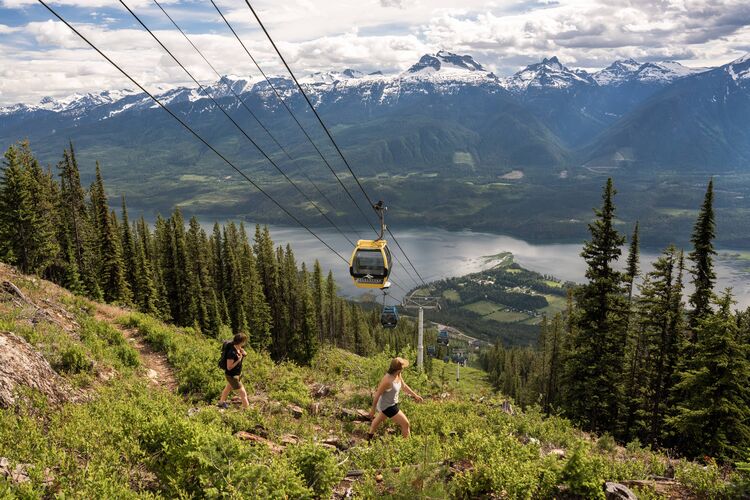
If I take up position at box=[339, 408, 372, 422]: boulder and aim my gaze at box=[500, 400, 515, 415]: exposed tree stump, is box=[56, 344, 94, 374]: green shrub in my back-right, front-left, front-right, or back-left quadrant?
back-left

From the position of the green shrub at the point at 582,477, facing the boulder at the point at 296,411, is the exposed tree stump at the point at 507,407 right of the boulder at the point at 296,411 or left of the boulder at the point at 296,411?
right

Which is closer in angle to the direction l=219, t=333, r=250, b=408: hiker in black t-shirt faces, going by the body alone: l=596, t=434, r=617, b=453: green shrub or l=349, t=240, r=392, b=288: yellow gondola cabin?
the green shrub

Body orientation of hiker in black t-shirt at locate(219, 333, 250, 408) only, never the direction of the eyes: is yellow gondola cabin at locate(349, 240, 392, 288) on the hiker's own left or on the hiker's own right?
on the hiker's own left

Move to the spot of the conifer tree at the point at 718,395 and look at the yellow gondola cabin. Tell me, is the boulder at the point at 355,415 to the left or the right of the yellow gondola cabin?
left

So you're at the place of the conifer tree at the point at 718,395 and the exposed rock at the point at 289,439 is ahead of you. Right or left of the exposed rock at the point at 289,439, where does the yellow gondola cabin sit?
right
